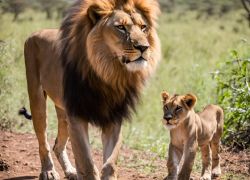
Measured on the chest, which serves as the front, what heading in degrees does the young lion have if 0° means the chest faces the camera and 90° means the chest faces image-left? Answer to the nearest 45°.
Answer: approximately 45°

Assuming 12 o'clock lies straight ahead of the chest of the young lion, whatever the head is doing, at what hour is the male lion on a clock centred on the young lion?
The male lion is roughly at 1 o'clock from the young lion.

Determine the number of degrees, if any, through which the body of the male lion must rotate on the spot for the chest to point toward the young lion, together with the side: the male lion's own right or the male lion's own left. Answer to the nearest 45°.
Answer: approximately 45° to the male lion's own left

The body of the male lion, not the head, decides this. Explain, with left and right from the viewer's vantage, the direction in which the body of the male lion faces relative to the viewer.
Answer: facing the viewer and to the right of the viewer

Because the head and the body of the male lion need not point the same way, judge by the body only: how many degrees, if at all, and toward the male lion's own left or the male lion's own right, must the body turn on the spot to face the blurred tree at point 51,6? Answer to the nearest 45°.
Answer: approximately 135° to the male lion's own left

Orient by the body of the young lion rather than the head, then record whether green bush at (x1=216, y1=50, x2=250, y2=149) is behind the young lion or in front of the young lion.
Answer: behind

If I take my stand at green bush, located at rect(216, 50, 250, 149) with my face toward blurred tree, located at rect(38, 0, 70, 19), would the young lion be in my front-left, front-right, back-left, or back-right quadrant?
back-left

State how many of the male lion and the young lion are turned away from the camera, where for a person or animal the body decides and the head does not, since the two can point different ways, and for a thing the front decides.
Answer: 0

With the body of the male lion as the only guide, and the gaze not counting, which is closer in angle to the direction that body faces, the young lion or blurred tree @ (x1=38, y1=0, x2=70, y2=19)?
the young lion

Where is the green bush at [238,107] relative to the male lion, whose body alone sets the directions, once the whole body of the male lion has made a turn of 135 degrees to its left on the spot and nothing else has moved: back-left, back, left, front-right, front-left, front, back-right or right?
front-right

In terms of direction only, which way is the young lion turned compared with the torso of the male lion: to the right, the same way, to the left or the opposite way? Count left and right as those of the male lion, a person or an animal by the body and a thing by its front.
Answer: to the right
